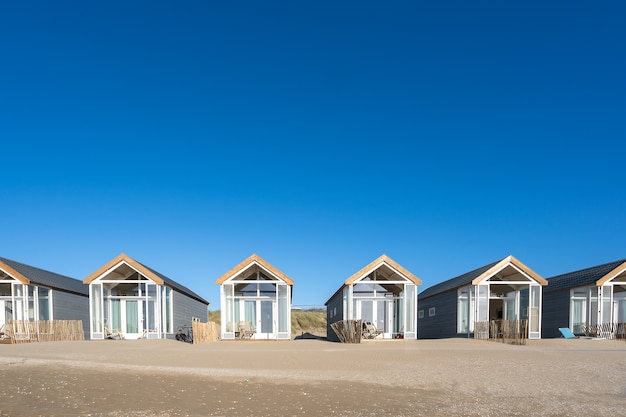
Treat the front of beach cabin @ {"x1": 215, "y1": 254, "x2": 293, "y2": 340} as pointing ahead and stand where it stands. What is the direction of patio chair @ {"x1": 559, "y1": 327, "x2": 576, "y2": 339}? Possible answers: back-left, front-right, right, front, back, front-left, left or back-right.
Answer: left

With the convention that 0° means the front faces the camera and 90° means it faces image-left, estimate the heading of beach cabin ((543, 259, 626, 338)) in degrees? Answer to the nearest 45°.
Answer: approximately 315°

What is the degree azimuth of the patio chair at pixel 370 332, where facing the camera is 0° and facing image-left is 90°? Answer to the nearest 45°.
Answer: approximately 315°

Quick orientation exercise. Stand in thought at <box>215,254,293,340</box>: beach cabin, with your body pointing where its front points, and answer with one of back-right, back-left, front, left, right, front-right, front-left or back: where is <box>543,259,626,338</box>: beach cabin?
left

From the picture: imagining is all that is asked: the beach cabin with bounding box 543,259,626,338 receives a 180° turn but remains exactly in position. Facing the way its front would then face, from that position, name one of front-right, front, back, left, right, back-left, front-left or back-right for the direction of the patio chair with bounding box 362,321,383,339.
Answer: left

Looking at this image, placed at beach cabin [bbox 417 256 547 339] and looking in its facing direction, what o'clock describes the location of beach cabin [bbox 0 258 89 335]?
beach cabin [bbox 0 258 89 335] is roughly at 4 o'clock from beach cabin [bbox 417 256 547 339].

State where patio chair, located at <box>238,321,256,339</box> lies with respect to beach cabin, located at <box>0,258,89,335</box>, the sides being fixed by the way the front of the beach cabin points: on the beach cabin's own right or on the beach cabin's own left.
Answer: on the beach cabin's own left

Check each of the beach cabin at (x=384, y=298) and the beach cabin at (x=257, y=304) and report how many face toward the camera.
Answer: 2

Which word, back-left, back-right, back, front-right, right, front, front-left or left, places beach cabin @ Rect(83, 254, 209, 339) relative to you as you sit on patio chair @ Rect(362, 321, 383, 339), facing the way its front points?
back-right

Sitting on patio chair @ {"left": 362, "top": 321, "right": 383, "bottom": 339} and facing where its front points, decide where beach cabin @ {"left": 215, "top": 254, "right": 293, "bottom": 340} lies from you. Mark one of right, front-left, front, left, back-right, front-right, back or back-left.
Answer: back-right

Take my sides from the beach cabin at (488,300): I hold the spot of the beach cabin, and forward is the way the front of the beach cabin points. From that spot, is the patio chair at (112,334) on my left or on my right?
on my right
